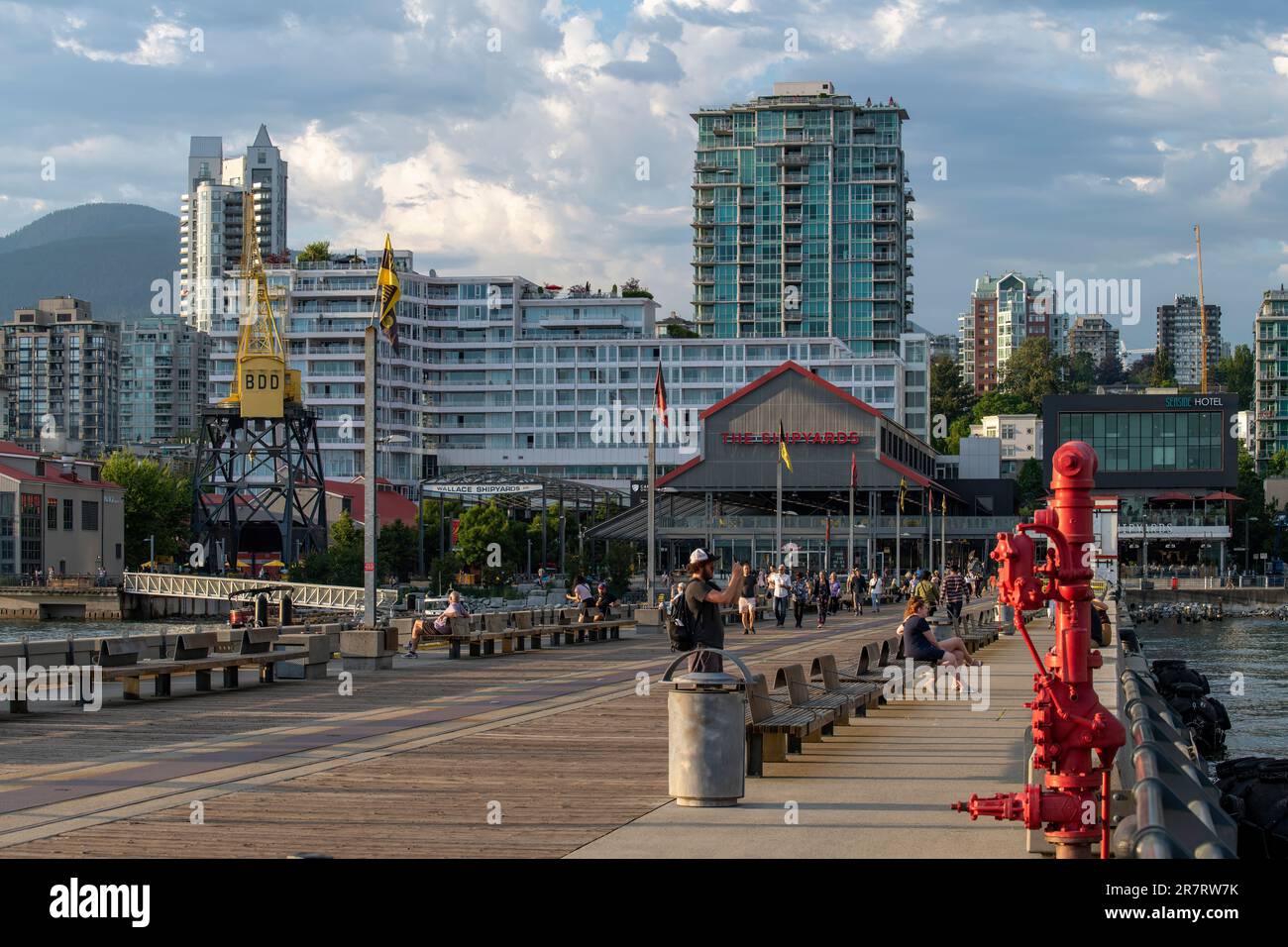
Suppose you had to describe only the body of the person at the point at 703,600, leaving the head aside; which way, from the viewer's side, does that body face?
to the viewer's right

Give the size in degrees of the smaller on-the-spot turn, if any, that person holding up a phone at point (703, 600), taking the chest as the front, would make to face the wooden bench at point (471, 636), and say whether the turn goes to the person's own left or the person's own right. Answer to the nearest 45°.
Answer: approximately 90° to the person's own left

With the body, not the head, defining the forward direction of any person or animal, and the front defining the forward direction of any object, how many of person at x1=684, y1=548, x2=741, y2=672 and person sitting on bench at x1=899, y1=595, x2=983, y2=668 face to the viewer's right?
2

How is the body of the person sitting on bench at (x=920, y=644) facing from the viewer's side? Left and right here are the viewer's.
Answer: facing to the right of the viewer
